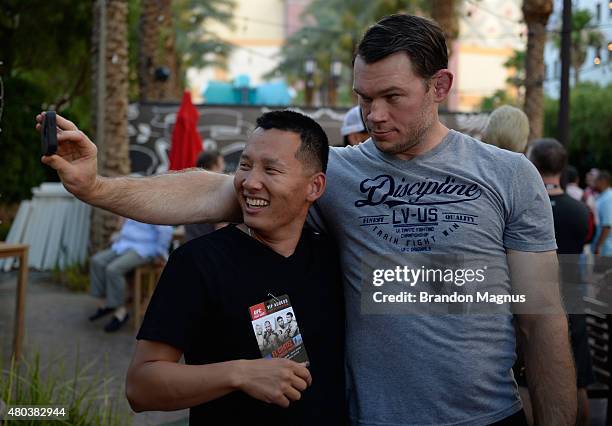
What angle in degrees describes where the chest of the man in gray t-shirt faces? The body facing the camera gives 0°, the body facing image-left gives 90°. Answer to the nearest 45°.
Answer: approximately 45°

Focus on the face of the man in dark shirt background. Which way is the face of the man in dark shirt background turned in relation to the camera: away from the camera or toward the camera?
away from the camera

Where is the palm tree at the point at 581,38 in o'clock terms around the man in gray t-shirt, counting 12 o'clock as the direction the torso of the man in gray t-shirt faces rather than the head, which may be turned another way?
The palm tree is roughly at 5 o'clock from the man in gray t-shirt.

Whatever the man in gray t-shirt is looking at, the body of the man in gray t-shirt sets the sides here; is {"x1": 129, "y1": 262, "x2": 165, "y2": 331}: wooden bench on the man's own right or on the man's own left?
on the man's own right

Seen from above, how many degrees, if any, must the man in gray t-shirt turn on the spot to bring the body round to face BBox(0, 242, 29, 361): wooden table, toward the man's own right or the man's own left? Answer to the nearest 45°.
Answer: approximately 90° to the man's own right

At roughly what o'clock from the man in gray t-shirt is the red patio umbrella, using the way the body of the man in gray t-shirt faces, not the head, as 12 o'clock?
The red patio umbrella is roughly at 4 o'clock from the man in gray t-shirt.

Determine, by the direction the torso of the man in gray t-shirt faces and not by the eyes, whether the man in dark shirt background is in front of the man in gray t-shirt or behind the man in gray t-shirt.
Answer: behind

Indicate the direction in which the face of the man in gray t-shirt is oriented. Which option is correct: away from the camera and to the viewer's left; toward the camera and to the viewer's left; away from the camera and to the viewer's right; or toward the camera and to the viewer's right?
toward the camera and to the viewer's left
